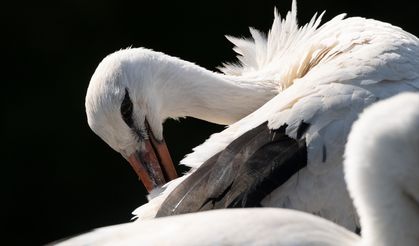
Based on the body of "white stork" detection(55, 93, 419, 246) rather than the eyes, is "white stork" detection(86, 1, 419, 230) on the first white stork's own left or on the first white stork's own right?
on the first white stork's own left

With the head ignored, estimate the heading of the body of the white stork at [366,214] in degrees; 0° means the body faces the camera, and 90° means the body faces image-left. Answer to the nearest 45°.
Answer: approximately 270°
